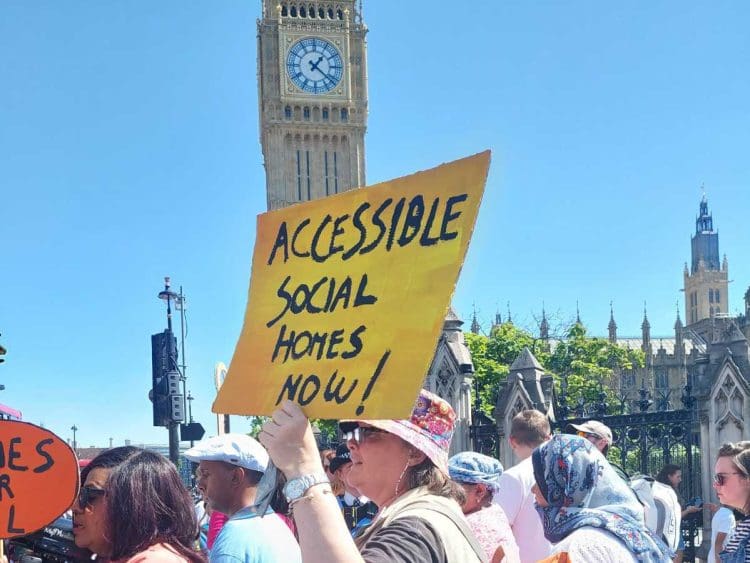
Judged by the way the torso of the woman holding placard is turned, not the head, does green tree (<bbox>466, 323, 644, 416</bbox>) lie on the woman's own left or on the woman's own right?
on the woman's own right

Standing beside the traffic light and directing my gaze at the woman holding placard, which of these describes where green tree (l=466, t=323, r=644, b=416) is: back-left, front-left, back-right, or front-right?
back-left

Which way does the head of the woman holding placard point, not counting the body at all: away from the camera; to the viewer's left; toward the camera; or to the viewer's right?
to the viewer's left

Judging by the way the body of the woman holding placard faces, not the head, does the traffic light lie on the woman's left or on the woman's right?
on the woman's right

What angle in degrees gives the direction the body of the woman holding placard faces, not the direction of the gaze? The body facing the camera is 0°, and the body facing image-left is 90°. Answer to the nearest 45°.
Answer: approximately 90°
